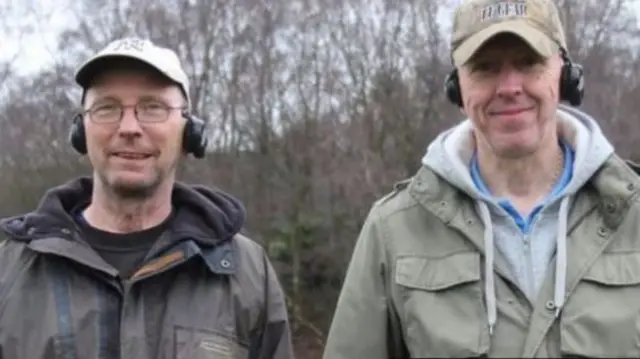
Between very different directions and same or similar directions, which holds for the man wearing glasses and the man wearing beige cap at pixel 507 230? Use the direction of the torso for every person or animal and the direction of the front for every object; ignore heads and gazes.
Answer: same or similar directions

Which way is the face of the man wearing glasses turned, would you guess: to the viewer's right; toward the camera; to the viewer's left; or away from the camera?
toward the camera

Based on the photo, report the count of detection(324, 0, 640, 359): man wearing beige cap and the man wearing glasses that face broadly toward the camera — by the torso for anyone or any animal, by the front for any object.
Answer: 2

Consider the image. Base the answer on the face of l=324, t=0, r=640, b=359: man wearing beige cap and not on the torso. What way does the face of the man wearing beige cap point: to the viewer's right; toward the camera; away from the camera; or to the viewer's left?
toward the camera

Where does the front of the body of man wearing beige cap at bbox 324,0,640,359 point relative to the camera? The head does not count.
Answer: toward the camera

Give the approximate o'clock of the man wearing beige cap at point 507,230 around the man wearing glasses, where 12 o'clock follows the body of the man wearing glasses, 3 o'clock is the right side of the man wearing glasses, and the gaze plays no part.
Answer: The man wearing beige cap is roughly at 10 o'clock from the man wearing glasses.

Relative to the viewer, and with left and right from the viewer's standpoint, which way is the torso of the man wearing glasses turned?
facing the viewer

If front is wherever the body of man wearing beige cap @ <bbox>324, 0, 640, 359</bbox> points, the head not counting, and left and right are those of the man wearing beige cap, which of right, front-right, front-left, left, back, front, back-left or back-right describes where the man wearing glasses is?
right
